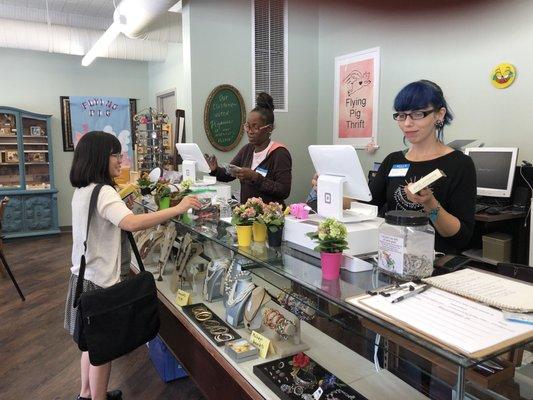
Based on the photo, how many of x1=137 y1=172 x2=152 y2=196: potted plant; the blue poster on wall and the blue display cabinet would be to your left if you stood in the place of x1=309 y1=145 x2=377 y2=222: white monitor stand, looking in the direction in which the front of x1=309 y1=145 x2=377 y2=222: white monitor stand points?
3

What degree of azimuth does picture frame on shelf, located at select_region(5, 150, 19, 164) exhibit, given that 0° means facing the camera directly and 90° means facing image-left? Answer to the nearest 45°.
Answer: approximately 0°

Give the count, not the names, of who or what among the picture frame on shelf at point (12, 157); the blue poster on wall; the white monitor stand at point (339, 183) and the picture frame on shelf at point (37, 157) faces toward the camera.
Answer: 3

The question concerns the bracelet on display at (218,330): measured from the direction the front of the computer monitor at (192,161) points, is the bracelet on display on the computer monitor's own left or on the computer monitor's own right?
on the computer monitor's own right

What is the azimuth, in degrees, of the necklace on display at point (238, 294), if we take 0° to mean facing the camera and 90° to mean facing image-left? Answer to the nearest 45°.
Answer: approximately 45°

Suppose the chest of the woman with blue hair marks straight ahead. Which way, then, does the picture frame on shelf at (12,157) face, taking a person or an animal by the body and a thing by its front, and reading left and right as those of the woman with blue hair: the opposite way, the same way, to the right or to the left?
to the left

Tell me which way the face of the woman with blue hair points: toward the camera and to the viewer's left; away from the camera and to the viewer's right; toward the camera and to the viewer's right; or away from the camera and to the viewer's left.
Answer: toward the camera and to the viewer's left

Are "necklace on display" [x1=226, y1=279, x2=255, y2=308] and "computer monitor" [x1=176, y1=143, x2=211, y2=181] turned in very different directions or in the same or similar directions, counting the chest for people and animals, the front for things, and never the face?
very different directions

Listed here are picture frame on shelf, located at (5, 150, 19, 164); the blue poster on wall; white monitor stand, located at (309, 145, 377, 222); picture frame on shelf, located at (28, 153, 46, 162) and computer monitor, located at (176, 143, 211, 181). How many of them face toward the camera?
3

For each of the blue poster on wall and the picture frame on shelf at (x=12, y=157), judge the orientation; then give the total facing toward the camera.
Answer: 2

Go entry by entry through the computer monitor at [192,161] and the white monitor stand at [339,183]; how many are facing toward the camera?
0

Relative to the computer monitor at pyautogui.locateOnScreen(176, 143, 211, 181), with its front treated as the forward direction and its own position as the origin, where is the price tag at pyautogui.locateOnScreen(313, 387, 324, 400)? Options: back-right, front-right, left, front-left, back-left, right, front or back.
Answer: back-right

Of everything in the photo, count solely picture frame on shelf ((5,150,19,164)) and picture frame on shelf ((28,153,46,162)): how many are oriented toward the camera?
2

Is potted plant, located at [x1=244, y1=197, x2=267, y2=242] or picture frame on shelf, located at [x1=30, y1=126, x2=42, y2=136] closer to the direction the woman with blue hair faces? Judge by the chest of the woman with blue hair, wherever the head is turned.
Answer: the potted plant
